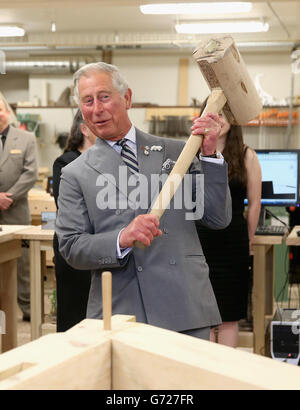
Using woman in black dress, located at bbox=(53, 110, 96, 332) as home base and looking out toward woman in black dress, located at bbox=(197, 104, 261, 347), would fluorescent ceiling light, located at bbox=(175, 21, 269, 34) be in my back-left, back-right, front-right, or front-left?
front-left

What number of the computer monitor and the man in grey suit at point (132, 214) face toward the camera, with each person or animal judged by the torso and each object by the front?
2

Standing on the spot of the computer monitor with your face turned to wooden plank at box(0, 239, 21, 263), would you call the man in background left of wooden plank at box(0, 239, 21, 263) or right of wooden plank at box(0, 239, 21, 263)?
right

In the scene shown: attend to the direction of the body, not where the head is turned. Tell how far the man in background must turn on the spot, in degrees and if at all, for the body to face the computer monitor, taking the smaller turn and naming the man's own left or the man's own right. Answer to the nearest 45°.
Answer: approximately 45° to the man's own left

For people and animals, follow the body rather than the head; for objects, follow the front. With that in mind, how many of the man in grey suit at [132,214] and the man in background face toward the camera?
2

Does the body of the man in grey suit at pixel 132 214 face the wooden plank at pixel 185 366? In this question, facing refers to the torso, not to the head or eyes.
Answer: yes

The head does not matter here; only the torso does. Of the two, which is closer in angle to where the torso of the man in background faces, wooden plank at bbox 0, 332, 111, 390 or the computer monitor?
the wooden plank

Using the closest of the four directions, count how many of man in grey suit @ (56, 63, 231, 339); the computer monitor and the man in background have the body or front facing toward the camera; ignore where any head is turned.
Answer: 3

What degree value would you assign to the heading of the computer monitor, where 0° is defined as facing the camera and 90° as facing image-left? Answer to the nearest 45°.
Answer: approximately 0°

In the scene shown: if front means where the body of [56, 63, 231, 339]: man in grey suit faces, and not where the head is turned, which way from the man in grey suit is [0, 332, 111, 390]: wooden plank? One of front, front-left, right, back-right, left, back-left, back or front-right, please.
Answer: front

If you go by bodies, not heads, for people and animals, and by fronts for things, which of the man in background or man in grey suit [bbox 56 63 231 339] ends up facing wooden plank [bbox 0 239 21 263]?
the man in background

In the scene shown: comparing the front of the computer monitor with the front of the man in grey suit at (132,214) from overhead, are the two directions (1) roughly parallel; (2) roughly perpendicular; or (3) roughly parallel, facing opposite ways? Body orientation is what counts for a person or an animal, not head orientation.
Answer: roughly parallel

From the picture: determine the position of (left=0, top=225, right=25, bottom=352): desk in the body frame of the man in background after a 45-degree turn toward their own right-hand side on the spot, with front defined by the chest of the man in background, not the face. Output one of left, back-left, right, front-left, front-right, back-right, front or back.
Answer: front-left

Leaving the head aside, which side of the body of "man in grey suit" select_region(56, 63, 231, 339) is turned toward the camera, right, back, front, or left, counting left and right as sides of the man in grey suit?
front
